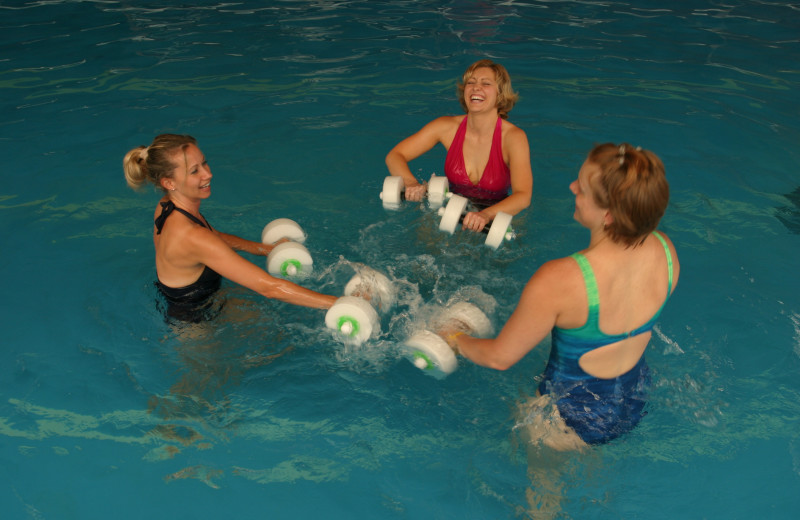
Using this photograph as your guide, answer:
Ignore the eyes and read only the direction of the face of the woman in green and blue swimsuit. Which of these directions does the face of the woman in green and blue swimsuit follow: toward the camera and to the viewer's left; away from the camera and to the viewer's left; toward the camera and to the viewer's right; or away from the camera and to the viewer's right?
away from the camera and to the viewer's left

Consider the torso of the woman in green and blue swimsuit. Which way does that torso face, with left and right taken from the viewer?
facing away from the viewer and to the left of the viewer

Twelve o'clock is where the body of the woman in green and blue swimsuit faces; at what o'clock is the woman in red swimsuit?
The woman in red swimsuit is roughly at 1 o'clock from the woman in green and blue swimsuit.
